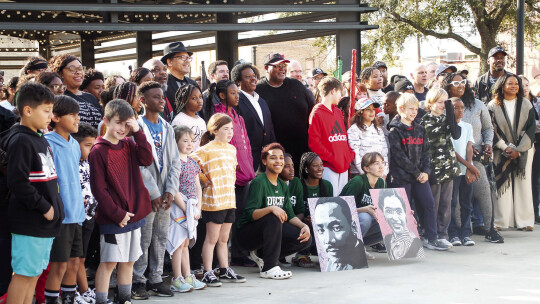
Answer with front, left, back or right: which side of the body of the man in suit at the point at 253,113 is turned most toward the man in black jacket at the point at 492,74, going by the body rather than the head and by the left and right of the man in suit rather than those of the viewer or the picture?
left

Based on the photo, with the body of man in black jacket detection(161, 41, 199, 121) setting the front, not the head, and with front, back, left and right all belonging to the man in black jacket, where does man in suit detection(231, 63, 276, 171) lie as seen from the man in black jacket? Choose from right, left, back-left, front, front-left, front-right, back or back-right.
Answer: front-left

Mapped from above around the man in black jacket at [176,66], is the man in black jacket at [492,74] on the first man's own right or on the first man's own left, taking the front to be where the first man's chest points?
on the first man's own left

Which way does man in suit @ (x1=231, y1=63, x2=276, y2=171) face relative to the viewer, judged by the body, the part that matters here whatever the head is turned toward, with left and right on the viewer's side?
facing the viewer and to the right of the viewer

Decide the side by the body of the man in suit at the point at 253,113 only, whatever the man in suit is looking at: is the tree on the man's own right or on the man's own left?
on the man's own left

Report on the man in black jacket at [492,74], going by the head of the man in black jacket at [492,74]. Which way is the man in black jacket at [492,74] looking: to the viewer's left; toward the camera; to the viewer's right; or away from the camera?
toward the camera

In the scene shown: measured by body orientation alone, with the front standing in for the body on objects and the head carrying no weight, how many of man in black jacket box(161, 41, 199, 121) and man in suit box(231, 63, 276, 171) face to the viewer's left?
0

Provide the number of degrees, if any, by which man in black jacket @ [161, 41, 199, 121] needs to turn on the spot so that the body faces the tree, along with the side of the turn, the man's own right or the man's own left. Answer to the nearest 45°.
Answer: approximately 90° to the man's own left

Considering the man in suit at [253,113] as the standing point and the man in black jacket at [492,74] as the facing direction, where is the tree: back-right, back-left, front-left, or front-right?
front-left

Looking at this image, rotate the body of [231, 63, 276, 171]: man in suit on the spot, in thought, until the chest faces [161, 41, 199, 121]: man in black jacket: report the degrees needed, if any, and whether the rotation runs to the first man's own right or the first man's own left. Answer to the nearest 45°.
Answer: approximately 135° to the first man's own right

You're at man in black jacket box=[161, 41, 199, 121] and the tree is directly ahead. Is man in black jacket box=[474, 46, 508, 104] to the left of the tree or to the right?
right

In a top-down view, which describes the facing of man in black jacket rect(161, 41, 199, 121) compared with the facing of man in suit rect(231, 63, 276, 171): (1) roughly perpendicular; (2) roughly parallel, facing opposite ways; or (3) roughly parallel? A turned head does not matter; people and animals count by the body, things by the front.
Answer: roughly parallel
